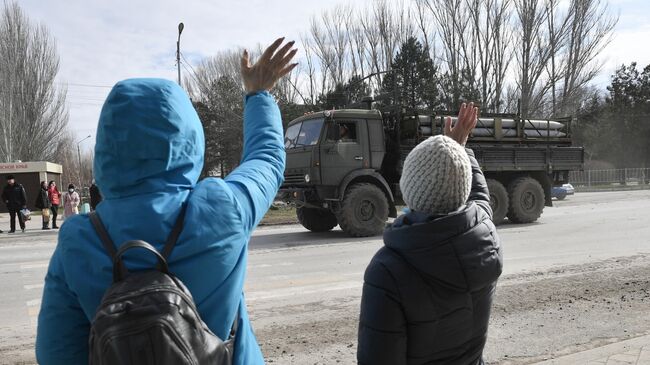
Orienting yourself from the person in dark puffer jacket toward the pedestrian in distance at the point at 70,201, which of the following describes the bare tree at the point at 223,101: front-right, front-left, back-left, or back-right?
front-right

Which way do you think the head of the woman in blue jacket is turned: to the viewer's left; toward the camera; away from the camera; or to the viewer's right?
away from the camera

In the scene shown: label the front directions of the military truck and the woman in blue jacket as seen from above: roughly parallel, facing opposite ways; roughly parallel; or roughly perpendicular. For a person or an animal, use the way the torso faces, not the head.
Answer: roughly perpendicular

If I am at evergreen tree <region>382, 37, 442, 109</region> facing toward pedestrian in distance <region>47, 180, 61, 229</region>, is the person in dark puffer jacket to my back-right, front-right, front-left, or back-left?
front-left

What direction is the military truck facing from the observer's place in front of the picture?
facing the viewer and to the left of the viewer

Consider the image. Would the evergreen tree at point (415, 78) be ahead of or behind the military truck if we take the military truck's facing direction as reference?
behind

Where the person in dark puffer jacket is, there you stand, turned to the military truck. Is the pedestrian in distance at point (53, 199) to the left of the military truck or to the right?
left

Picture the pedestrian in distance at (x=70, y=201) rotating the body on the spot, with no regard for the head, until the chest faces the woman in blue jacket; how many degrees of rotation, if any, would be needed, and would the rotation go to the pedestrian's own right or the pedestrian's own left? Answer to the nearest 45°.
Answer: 0° — they already face them

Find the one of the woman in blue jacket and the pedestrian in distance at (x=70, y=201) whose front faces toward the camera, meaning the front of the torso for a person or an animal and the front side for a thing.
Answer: the pedestrian in distance

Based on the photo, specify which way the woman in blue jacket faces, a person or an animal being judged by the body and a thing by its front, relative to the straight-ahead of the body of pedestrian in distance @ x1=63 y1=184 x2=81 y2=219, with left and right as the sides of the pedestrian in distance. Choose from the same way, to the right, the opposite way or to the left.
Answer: the opposite way

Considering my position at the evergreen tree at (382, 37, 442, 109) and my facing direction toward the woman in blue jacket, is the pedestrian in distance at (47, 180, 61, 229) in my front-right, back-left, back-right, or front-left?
front-right

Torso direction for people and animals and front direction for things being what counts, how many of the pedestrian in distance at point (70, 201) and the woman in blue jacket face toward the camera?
1

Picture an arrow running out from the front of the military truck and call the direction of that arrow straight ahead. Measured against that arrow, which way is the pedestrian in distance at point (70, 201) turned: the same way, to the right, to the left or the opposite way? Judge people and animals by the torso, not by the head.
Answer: to the left

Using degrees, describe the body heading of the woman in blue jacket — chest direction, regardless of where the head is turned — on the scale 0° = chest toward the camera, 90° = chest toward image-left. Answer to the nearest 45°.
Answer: approximately 180°

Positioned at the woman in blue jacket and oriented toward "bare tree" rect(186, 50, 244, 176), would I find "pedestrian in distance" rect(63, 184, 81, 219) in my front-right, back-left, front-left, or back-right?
front-left

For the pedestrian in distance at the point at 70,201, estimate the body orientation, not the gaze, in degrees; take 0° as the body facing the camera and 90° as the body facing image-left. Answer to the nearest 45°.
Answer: approximately 0°

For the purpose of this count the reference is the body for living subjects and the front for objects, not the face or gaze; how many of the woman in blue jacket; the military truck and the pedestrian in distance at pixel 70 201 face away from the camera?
1

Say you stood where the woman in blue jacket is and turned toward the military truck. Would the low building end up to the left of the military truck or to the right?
left
